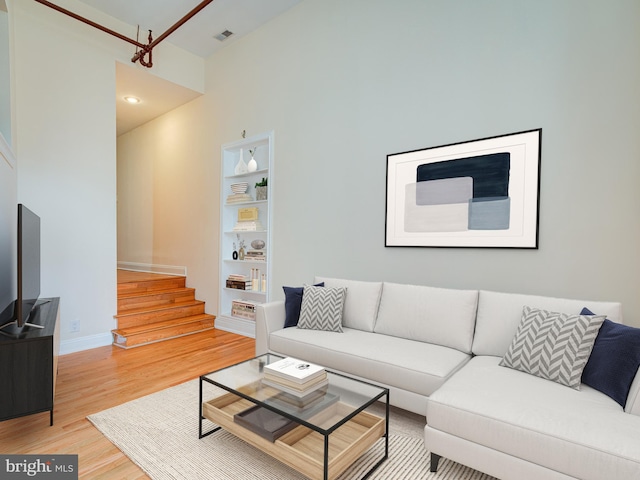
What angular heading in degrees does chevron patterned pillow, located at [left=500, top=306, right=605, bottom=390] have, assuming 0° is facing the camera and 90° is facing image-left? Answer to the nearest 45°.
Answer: approximately 45°

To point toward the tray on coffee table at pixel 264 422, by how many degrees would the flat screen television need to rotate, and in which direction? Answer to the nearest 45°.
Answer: approximately 45° to its right

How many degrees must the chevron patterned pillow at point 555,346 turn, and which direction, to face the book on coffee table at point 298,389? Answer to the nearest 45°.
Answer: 0° — it already faces it

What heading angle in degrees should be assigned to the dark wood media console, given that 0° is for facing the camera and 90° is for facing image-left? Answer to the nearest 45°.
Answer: approximately 270°

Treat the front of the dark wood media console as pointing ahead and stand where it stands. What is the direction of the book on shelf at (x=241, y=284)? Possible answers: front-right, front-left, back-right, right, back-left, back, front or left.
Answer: front-left

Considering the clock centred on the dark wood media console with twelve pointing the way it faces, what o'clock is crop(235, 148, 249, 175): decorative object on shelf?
The decorative object on shelf is roughly at 11 o'clock from the dark wood media console.

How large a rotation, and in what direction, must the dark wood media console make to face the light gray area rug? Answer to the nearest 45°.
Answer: approximately 45° to its right

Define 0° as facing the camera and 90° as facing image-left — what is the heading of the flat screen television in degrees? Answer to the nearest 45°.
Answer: approximately 270°

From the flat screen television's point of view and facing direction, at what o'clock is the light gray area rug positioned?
The light gray area rug is roughly at 2 o'clock from the flat screen television.

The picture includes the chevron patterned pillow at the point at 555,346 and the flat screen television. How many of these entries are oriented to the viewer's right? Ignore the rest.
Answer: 1
